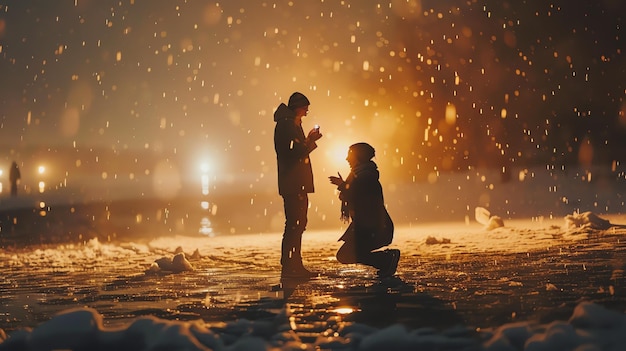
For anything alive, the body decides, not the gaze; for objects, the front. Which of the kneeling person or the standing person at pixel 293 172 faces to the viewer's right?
the standing person

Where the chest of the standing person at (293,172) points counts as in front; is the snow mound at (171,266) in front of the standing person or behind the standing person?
behind

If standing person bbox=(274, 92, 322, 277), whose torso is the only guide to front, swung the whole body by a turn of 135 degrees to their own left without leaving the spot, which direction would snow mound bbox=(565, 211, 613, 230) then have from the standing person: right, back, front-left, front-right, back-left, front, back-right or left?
right

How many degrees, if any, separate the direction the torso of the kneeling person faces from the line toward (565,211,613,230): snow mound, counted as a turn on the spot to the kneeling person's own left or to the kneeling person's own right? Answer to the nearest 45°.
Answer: approximately 135° to the kneeling person's own right

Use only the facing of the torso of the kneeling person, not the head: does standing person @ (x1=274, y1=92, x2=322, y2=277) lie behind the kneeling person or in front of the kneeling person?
in front

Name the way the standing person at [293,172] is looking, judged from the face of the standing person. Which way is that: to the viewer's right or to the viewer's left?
to the viewer's right

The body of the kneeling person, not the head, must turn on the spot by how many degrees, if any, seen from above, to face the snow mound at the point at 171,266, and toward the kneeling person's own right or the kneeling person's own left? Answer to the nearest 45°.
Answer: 0° — they already face it

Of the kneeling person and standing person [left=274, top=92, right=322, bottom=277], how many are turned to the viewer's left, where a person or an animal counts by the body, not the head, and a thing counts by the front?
1

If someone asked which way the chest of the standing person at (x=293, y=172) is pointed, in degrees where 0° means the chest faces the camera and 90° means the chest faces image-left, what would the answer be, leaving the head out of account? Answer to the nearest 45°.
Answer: approximately 270°

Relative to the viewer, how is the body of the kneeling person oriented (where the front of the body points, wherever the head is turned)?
to the viewer's left

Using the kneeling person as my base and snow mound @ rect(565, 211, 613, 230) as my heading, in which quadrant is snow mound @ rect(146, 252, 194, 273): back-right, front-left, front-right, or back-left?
back-left

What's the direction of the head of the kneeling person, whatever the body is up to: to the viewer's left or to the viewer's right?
to the viewer's left

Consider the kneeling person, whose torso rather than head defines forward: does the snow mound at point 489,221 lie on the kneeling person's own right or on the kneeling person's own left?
on the kneeling person's own right

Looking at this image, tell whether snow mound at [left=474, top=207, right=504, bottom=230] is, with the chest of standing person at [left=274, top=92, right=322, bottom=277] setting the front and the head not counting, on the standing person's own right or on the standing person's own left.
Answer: on the standing person's own left

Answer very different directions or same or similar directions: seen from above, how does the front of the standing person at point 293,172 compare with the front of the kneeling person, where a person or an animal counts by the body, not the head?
very different directions
